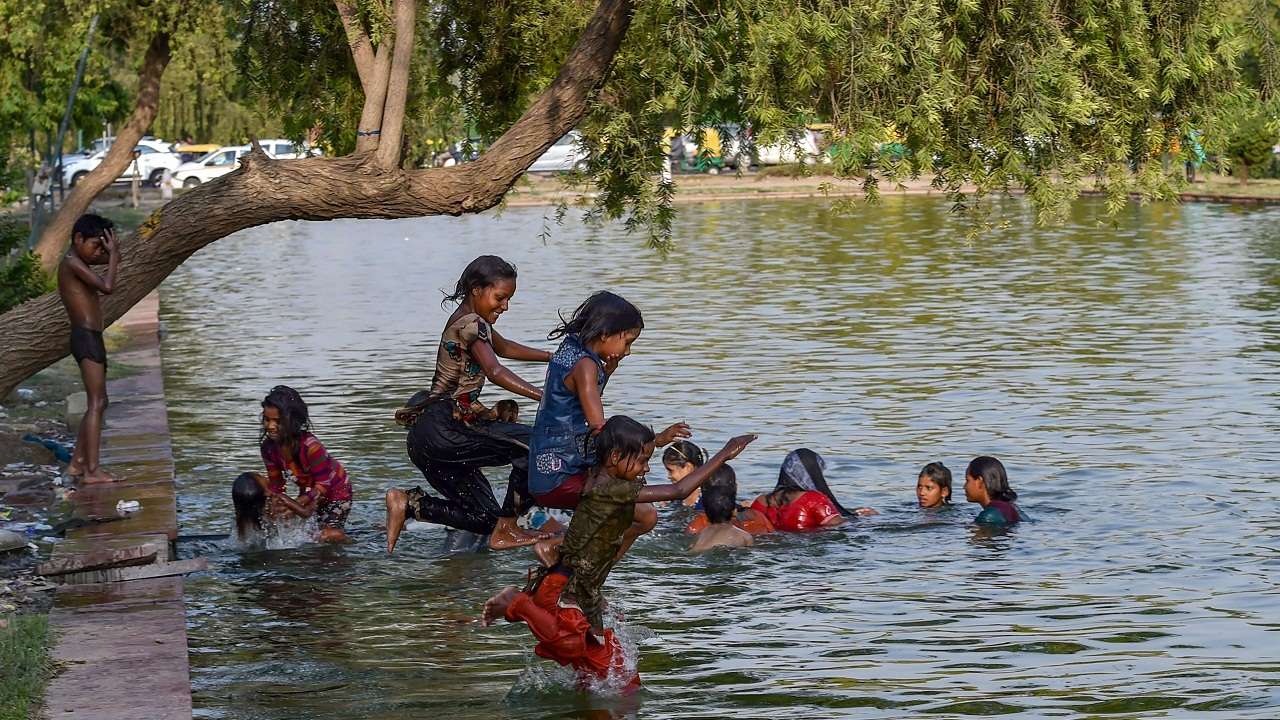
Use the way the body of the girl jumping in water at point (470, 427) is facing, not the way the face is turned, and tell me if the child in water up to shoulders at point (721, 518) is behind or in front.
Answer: in front

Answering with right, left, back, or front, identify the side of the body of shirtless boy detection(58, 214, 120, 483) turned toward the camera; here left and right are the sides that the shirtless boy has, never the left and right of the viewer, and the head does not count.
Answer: right

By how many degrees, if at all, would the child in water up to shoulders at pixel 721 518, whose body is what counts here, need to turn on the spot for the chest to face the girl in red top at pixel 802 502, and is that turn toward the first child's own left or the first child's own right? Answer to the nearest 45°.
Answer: approximately 45° to the first child's own right

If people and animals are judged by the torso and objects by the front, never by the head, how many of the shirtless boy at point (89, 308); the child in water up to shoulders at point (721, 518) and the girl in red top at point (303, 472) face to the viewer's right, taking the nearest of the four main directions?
1

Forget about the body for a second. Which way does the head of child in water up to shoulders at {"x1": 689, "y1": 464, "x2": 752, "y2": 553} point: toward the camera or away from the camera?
away from the camera

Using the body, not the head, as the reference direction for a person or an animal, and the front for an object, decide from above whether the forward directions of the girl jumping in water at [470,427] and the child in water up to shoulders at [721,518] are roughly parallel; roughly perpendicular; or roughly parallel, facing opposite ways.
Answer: roughly perpendicular

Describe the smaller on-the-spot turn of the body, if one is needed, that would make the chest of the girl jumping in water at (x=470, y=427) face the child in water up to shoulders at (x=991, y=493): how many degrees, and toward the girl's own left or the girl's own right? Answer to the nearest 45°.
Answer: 0° — they already face them

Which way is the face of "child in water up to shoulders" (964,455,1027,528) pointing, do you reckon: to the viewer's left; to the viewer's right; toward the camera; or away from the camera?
to the viewer's left

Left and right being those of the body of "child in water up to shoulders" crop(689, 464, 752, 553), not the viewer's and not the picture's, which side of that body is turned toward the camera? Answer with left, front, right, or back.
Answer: back

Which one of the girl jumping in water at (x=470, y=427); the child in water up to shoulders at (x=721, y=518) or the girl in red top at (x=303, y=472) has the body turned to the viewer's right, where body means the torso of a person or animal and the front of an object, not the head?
the girl jumping in water

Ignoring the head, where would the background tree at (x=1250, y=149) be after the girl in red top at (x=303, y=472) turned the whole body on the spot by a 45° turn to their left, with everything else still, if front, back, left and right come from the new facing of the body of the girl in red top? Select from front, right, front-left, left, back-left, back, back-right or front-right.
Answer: back-left

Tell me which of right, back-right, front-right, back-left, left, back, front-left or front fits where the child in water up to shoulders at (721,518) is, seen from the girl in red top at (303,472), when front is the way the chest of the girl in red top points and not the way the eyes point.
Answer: back-left

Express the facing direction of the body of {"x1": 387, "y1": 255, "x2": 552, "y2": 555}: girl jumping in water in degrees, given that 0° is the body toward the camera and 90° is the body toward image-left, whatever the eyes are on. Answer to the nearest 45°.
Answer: approximately 270°

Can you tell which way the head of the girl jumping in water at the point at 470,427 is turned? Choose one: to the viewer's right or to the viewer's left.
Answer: to the viewer's right
